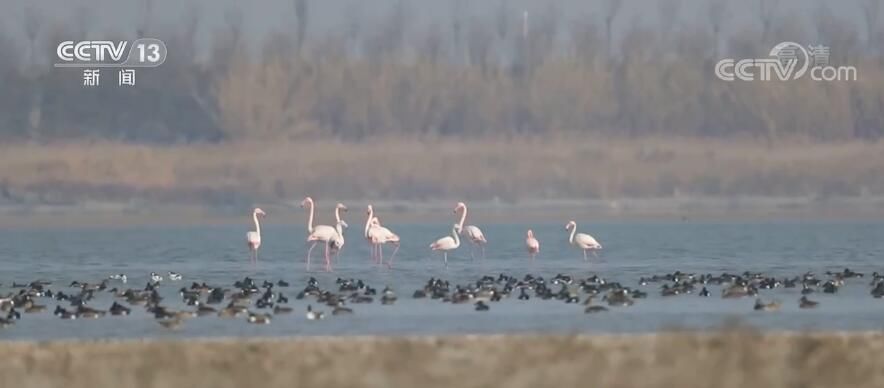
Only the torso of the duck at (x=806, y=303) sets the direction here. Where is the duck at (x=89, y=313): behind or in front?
in front

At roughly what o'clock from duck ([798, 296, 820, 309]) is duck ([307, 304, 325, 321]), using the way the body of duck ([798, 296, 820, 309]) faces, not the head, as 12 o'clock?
duck ([307, 304, 325, 321]) is roughly at 11 o'clock from duck ([798, 296, 820, 309]).

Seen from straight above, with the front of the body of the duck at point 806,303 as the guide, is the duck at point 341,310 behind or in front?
in front

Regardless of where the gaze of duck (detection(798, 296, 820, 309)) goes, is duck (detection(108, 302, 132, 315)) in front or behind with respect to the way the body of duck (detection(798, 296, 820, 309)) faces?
in front

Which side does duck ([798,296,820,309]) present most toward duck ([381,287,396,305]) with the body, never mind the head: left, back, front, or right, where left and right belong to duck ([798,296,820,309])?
front

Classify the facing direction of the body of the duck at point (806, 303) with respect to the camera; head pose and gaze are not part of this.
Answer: to the viewer's left
